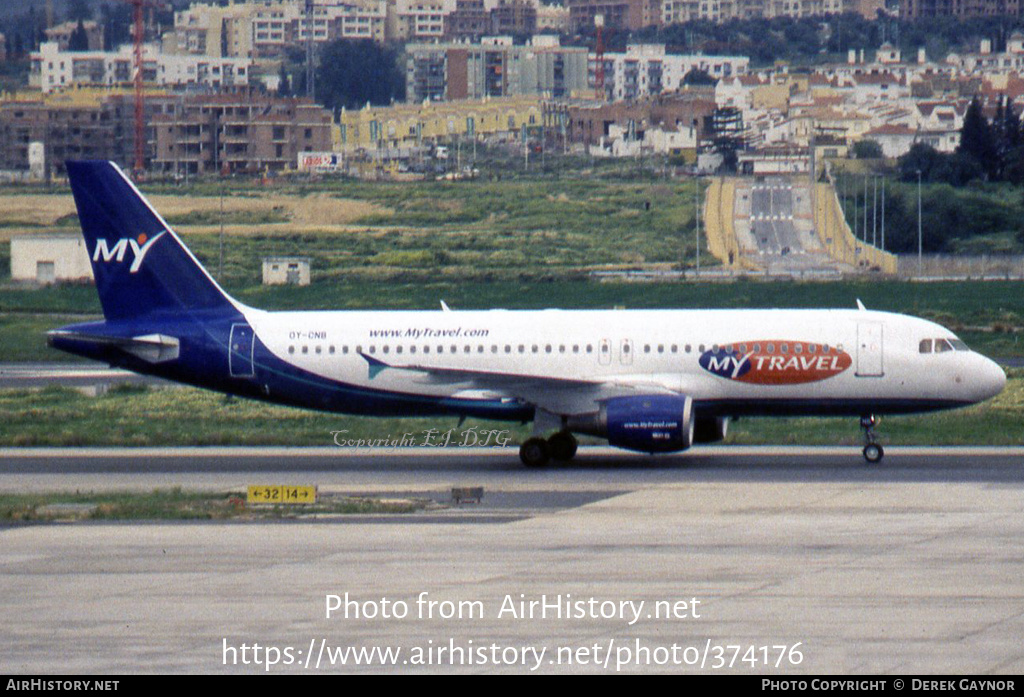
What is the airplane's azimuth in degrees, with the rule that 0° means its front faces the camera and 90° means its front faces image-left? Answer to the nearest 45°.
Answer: approximately 270°
